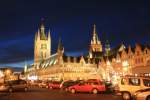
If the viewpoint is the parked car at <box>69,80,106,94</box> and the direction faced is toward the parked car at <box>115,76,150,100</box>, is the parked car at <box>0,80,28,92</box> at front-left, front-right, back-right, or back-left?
back-right

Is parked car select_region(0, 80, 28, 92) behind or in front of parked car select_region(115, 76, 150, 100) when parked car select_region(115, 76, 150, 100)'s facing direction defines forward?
behind

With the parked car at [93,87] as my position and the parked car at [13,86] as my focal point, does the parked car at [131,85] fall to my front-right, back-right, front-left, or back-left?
back-left
